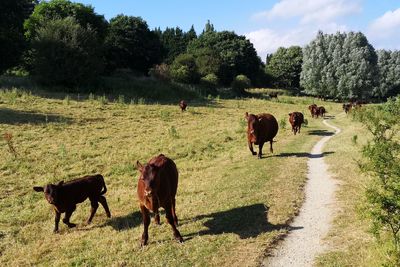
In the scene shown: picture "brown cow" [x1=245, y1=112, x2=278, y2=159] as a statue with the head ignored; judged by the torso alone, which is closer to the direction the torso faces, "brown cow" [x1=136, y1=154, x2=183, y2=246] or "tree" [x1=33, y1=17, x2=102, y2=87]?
the brown cow

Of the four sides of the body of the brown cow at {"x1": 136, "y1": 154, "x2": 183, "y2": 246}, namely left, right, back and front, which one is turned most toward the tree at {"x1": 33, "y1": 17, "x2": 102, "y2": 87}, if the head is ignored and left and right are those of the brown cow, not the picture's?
back

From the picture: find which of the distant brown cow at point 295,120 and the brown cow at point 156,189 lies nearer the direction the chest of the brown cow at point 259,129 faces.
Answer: the brown cow

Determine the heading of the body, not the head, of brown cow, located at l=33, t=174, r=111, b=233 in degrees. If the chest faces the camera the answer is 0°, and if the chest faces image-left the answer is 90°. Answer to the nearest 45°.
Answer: approximately 45°

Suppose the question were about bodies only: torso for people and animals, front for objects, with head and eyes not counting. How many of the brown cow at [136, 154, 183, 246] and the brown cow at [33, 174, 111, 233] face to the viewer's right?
0

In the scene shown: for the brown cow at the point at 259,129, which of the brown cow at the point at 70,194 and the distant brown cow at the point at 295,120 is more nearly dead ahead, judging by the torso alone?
the brown cow

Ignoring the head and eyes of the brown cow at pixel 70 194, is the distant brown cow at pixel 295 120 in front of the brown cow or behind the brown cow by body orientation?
behind

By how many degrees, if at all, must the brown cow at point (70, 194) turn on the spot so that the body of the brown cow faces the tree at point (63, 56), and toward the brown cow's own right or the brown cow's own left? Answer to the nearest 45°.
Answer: approximately 135° to the brown cow's own right

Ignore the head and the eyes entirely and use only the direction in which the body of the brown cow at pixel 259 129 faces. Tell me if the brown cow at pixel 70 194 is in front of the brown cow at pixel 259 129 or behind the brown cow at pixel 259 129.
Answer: in front

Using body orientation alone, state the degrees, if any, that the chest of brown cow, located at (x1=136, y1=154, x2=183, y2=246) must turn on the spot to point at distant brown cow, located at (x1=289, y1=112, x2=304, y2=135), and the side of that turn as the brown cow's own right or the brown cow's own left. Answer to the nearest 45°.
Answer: approximately 135° to the brown cow's own left

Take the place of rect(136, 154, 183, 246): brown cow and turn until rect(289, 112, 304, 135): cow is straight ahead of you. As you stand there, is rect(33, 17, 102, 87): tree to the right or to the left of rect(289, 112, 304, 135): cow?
left
